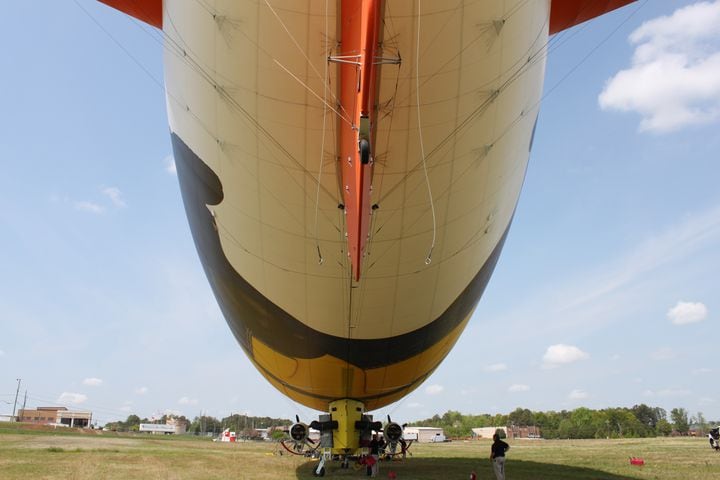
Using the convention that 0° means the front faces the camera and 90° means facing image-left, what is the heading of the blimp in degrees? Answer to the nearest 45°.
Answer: approximately 180°

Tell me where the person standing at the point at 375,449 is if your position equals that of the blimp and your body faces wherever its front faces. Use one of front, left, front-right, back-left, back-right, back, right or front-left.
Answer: front
